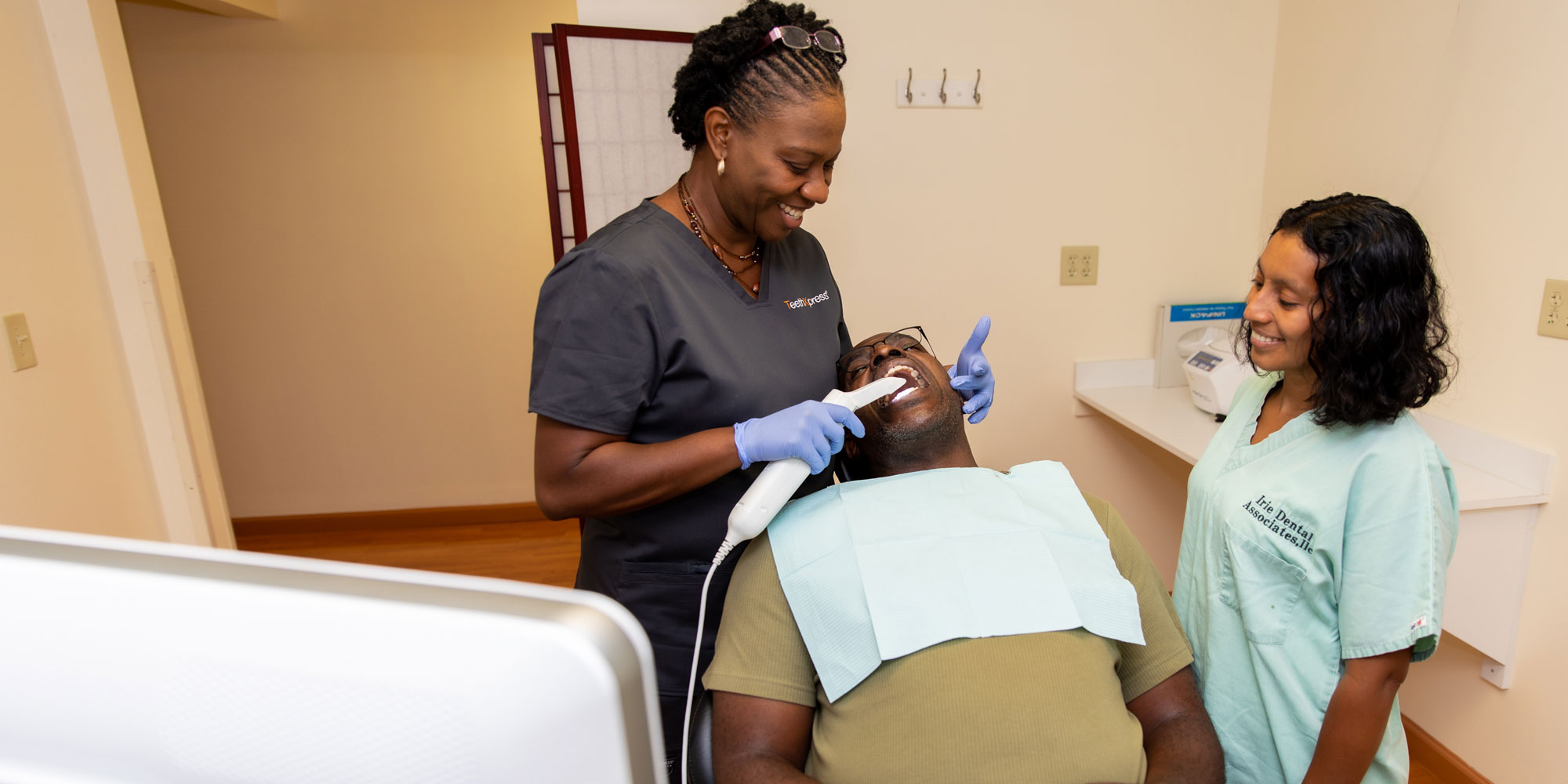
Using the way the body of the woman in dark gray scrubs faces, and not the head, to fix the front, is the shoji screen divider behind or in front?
behind

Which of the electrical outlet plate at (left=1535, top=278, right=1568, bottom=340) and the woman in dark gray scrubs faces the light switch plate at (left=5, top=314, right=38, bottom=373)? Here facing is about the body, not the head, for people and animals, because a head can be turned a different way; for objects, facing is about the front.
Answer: the electrical outlet plate at (left=1535, top=278, right=1568, bottom=340)

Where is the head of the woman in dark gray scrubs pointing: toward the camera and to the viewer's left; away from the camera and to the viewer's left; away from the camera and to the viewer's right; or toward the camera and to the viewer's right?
toward the camera and to the viewer's right

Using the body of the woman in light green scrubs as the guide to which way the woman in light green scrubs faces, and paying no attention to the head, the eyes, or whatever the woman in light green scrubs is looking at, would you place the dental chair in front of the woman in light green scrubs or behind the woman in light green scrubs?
in front

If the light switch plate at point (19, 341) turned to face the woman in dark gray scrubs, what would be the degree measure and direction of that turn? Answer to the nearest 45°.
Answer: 0° — it already faces them

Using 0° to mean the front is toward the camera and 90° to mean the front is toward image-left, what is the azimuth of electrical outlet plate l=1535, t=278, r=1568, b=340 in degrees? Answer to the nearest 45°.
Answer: approximately 45°

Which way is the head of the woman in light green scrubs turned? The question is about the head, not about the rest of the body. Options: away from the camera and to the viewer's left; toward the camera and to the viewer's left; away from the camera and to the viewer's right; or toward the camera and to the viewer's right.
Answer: toward the camera and to the viewer's left

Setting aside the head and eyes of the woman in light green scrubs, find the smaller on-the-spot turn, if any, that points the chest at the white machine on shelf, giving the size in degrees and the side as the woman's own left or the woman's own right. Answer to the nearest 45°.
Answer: approximately 135° to the woman's own right
